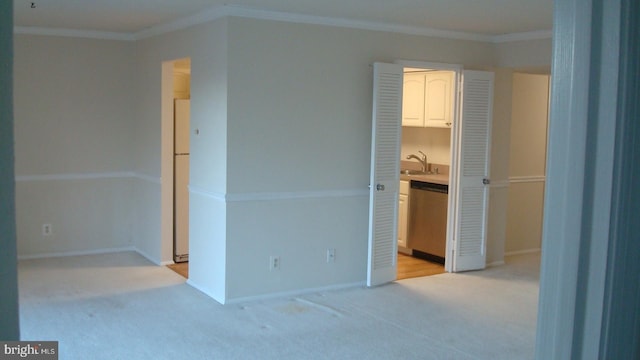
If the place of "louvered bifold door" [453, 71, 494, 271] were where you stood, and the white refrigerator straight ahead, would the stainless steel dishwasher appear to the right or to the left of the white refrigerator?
right

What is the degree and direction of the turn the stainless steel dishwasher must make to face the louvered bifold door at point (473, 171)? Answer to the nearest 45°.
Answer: approximately 90° to its left

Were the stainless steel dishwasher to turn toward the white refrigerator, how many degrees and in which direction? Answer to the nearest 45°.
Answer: approximately 45° to its right

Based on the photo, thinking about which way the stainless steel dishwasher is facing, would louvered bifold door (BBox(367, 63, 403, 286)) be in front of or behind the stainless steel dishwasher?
in front

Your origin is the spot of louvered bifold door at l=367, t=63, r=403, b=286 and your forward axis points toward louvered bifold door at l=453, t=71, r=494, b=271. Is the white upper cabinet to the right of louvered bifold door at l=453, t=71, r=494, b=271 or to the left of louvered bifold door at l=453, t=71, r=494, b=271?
left

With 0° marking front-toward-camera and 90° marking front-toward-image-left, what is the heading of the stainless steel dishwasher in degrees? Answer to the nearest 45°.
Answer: approximately 45°

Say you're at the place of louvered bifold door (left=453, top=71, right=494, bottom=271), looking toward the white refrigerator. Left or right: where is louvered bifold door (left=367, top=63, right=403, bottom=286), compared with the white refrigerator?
left
